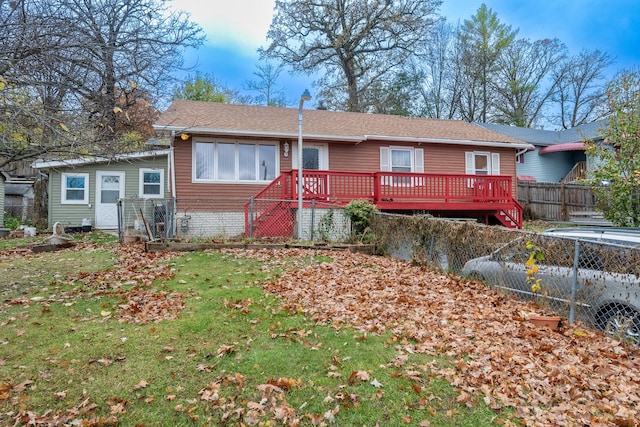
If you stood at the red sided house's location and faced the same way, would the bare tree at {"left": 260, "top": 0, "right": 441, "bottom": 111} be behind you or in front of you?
behind

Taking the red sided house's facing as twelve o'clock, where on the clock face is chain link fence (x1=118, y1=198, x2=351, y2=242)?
The chain link fence is roughly at 1 o'clock from the red sided house.

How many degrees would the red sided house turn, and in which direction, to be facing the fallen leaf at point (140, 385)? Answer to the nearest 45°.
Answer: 0° — it already faces it

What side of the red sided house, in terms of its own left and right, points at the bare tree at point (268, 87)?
back

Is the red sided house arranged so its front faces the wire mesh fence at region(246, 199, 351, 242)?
yes

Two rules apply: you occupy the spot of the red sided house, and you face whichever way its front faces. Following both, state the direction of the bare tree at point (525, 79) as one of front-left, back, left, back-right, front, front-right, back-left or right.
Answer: back-left

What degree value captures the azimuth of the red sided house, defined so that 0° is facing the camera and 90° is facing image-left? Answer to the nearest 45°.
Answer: approximately 0°

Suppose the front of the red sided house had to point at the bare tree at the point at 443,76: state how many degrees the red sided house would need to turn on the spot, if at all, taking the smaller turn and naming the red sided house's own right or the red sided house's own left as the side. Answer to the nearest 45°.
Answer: approximately 135° to the red sided house's own left

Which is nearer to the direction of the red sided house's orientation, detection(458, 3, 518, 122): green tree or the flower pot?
the flower pot
